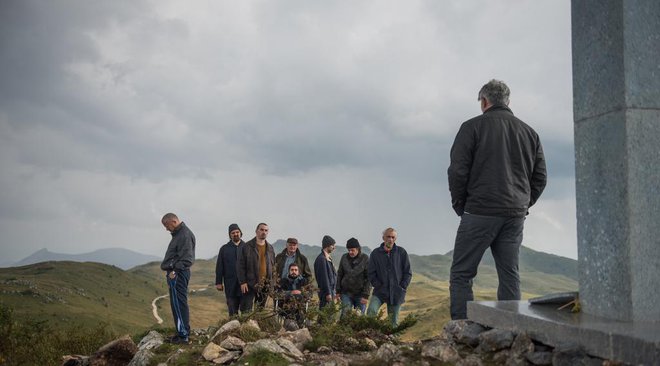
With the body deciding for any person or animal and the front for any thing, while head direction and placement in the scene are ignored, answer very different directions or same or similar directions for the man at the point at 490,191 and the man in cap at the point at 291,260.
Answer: very different directions

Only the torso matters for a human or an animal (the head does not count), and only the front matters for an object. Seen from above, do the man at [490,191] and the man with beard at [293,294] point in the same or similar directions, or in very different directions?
very different directions

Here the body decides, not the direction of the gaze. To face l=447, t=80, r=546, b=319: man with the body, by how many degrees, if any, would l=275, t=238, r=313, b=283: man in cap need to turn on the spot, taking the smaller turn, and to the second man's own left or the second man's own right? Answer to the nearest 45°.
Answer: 0° — they already face them

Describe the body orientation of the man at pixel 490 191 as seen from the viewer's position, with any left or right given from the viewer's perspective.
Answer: facing away from the viewer

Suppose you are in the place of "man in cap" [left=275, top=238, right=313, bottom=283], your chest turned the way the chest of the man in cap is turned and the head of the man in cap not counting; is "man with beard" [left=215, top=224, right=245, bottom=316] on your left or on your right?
on your right

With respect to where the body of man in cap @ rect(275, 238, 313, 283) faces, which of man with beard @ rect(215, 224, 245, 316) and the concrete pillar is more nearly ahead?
the concrete pillar

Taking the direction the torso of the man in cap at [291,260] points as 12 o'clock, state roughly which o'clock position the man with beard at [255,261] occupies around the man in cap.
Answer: The man with beard is roughly at 3 o'clock from the man in cap.

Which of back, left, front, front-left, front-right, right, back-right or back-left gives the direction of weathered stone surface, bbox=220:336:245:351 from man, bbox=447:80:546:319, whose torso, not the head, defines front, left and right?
left

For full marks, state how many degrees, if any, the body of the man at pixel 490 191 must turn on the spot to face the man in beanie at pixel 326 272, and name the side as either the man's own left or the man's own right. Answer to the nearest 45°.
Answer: approximately 45° to the man's own left

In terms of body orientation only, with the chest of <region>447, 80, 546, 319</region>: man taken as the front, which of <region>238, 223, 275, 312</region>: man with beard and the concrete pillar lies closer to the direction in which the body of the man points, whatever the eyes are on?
the man with beard

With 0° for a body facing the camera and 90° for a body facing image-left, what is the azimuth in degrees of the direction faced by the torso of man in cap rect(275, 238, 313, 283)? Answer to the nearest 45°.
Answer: approximately 0°
